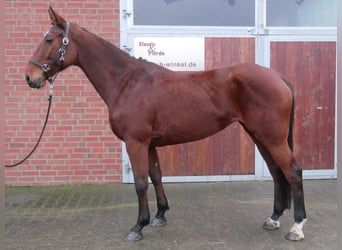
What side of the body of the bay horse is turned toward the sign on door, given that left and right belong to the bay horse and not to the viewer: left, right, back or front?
right

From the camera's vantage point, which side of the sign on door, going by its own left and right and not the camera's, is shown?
front

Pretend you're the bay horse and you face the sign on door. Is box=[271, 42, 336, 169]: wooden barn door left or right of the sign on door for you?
right

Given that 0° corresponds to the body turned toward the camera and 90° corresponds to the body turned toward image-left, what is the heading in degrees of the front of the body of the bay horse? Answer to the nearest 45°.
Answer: approximately 90°

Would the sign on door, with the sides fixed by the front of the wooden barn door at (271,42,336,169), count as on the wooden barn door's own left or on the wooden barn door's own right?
on the wooden barn door's own right

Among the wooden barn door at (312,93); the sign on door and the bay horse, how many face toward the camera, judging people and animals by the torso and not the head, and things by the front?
2

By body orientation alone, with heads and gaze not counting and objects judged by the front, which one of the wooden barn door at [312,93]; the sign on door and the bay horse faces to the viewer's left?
the bay horse

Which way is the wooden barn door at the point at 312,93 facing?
toward the camera

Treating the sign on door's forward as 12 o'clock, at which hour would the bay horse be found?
The bay horse is roughly at 12 o'clock from the sign on door.

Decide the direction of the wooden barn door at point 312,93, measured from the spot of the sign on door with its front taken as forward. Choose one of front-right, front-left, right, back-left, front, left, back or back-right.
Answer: left

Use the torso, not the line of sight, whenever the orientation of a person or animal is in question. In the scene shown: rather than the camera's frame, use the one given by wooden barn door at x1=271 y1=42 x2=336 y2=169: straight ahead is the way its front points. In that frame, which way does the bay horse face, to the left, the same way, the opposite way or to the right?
to the right

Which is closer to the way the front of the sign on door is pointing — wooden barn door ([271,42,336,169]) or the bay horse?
the bay horse

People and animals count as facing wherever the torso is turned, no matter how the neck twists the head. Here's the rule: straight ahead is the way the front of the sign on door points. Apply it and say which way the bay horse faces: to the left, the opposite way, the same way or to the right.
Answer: to the right
